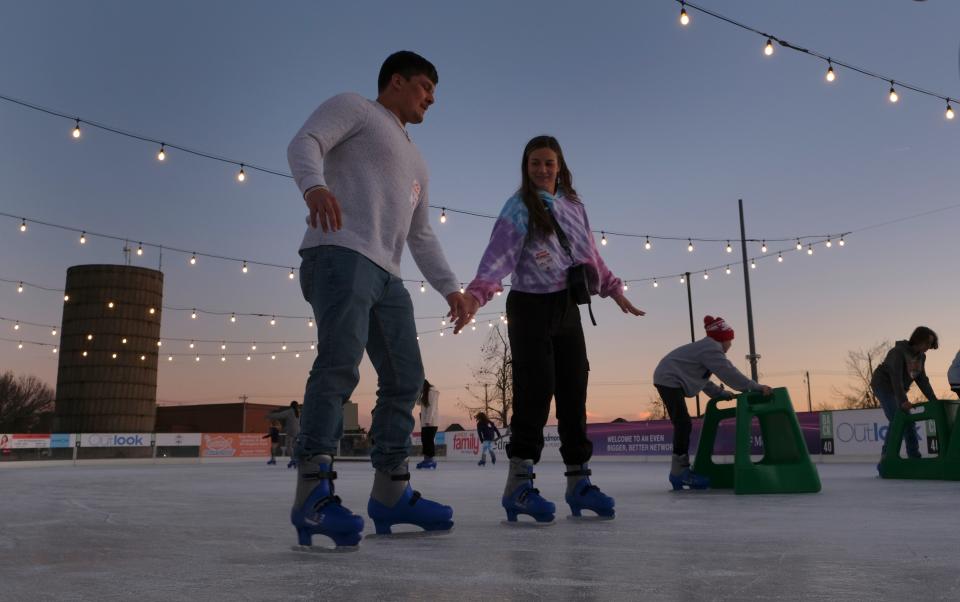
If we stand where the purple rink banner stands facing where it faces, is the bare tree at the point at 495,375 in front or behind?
behind

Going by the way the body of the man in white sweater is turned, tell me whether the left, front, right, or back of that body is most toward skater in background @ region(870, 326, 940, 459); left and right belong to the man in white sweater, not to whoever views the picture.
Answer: left

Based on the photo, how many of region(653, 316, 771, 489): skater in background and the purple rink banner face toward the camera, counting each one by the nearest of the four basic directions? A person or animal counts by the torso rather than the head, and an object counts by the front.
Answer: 1

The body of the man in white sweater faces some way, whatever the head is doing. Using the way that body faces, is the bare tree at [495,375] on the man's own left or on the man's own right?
on the man's own left

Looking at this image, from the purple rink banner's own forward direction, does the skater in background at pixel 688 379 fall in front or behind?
in front

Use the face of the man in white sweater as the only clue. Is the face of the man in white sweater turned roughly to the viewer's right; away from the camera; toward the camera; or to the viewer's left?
to the viewer's right

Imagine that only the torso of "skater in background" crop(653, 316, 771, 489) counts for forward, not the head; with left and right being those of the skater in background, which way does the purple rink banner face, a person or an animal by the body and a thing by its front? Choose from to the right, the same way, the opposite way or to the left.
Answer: to the right

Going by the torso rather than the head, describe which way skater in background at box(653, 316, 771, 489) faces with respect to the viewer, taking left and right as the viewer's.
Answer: facing to the right of the viewer

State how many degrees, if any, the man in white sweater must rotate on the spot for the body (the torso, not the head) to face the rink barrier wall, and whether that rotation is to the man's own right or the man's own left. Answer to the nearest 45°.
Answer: approximately 135° to the man's own left

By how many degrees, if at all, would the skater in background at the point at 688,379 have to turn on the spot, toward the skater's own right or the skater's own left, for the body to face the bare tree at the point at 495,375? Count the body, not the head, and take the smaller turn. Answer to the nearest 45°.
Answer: approximately 90° to the skater's own left

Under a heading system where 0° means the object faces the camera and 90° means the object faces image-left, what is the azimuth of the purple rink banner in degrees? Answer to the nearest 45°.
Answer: approximately 0°

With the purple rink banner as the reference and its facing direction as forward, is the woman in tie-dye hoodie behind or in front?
in front
